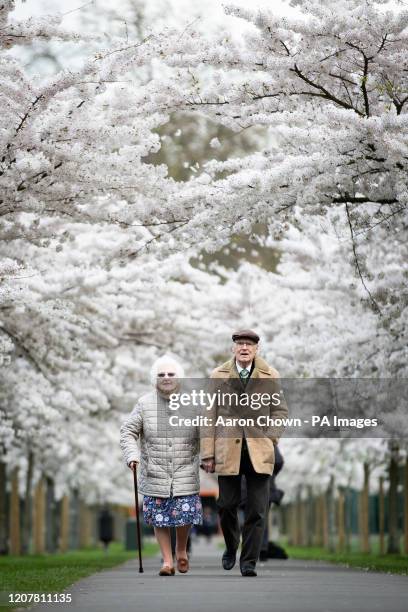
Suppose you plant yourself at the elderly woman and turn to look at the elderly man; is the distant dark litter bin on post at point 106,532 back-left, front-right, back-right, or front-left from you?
back-left

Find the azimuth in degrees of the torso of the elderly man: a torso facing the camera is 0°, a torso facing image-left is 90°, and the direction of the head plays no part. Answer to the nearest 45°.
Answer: approximately 0°

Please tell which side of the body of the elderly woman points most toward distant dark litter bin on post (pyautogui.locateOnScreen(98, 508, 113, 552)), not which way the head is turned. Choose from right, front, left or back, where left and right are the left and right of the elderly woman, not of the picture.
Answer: back

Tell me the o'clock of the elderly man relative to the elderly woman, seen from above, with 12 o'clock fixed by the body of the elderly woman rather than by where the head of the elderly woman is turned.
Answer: The elderly man is roughly at 10 o'clock from the elderly woman.

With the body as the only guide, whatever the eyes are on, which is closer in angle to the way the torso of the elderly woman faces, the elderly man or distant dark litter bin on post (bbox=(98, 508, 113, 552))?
the elderly man

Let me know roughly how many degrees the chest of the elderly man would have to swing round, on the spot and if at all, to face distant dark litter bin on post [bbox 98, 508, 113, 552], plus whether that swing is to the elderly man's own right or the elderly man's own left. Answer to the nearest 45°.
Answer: approximately 180°
